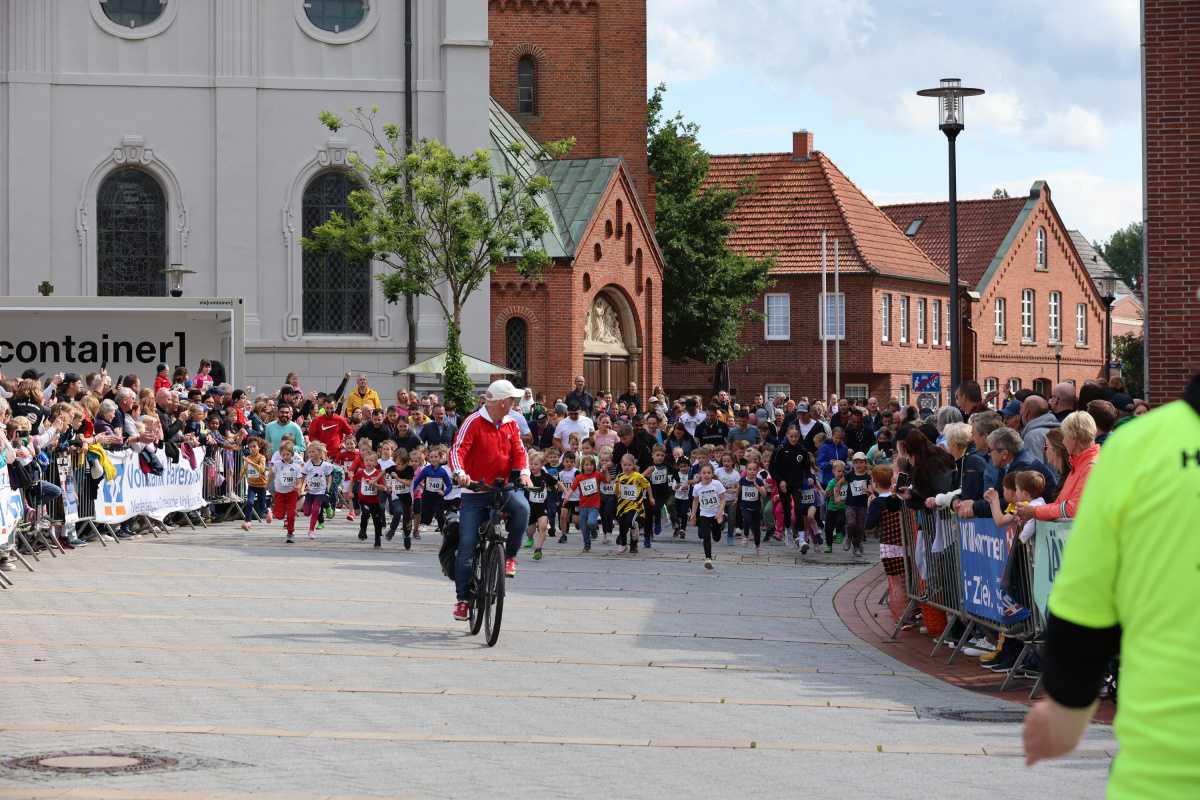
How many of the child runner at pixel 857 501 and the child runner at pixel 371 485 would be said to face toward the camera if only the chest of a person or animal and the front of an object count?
2

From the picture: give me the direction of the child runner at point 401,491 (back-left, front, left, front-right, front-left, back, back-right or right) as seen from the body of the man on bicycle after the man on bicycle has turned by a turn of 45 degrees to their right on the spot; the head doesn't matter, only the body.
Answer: back-right

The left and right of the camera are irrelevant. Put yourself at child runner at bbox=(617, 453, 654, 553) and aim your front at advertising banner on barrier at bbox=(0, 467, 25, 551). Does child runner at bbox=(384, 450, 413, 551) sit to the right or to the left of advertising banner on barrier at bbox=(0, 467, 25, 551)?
right

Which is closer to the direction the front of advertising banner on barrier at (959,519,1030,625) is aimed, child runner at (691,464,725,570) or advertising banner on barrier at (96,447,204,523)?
the advertising banner on barrier

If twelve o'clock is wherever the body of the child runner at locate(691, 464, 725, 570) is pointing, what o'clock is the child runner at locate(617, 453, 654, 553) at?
the child runner at locate(617, 453, 654, 553) is roughly at 4 o'clock from the child runner at locate(691, 464, 725, 570).

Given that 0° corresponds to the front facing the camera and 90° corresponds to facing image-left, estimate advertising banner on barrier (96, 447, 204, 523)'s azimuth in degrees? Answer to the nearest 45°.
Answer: approximately 315°

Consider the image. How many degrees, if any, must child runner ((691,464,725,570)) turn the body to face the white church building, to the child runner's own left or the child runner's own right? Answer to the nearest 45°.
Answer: approximately 135° to the child runner's own right

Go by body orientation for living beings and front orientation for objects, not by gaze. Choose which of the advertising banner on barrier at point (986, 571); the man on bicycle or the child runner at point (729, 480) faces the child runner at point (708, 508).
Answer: the child runner at point (729, 480)

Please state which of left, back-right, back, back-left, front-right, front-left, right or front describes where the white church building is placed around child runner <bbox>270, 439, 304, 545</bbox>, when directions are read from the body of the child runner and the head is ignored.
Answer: back

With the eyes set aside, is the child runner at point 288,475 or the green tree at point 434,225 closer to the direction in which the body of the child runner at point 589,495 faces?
the child runner
